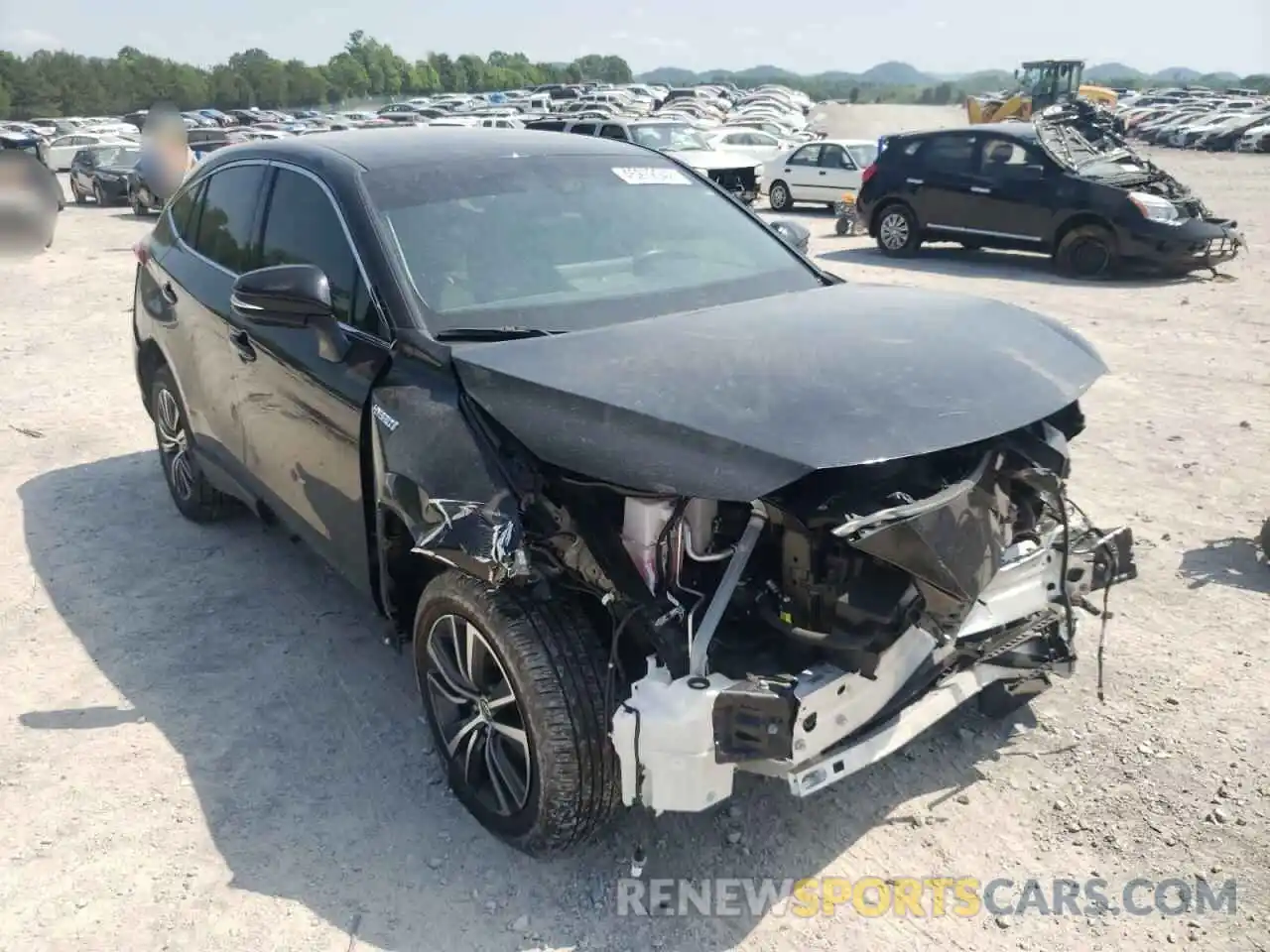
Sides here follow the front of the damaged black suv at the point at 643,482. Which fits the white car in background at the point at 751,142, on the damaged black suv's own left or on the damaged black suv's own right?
on the damaged black suv's own left

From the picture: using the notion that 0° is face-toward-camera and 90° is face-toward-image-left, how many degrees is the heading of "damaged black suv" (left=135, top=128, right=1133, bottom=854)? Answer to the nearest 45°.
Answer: approximately 315°

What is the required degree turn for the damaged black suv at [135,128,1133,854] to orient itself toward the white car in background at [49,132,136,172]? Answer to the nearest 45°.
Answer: approximately 180°

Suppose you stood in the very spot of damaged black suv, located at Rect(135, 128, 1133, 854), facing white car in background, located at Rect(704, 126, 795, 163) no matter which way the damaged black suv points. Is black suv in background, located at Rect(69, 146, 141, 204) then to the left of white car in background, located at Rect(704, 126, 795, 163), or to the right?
left

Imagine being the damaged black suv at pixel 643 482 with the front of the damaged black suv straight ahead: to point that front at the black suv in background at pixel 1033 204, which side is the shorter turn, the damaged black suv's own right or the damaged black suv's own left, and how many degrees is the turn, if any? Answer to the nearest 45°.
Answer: approximately 90° to the damaged black suv's own left

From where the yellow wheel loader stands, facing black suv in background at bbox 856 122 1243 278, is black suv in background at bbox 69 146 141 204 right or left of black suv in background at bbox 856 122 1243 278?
right

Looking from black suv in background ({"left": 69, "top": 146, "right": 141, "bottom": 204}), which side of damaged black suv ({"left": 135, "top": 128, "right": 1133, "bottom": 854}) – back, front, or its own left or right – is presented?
back

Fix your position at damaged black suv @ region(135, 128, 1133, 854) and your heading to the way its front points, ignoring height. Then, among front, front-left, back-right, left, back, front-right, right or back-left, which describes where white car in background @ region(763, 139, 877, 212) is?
back-left

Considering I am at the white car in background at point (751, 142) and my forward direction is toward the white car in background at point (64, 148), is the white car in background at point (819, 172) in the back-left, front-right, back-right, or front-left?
back-left

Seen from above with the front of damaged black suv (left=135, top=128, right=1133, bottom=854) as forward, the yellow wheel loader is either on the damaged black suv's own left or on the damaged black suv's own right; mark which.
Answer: on the damaged black suv's own left
